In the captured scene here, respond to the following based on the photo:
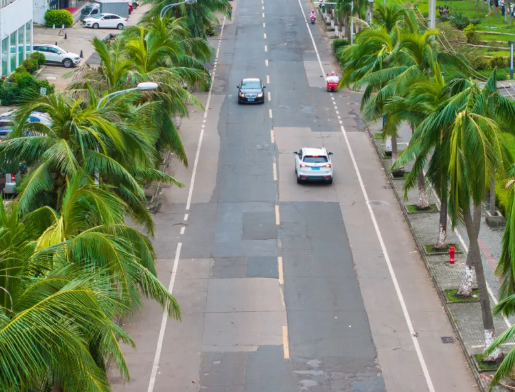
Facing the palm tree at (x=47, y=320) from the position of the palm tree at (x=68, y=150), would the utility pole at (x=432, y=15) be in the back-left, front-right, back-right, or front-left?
back-left

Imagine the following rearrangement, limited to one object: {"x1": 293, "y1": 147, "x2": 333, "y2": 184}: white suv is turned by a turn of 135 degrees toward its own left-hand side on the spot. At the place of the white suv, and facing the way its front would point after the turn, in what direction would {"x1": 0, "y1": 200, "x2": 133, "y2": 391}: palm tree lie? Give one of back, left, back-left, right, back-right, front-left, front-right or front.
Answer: front-left

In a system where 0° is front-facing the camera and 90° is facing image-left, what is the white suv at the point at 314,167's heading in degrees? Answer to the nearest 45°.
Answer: approximately 180°

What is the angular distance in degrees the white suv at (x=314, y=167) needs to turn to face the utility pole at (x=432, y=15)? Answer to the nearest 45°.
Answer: approximately 45° to its right
